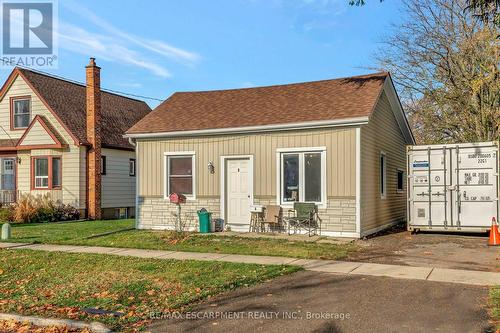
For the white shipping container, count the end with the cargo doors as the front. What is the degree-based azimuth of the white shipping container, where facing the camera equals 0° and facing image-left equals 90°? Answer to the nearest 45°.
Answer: approximately 0°

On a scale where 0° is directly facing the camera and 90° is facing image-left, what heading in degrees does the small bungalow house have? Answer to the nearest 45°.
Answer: approximately 45°

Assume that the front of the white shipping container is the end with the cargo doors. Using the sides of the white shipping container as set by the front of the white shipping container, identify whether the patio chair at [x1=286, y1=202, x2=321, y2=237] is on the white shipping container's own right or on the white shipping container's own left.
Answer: on the white shipping container's own right

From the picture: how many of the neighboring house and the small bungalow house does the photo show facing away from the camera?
0

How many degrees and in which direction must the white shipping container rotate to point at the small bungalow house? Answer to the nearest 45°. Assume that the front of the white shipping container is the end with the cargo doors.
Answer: approximately 90° to its right

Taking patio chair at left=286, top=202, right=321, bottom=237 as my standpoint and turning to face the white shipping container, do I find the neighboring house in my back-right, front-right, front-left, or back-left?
back-left

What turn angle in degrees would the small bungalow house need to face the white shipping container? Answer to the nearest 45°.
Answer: approximately 135° to its left

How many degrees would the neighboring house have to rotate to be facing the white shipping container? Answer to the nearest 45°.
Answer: approximately 90° to its left

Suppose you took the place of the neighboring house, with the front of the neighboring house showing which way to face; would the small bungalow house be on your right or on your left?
on your left

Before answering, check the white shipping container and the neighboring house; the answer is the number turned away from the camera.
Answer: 0
